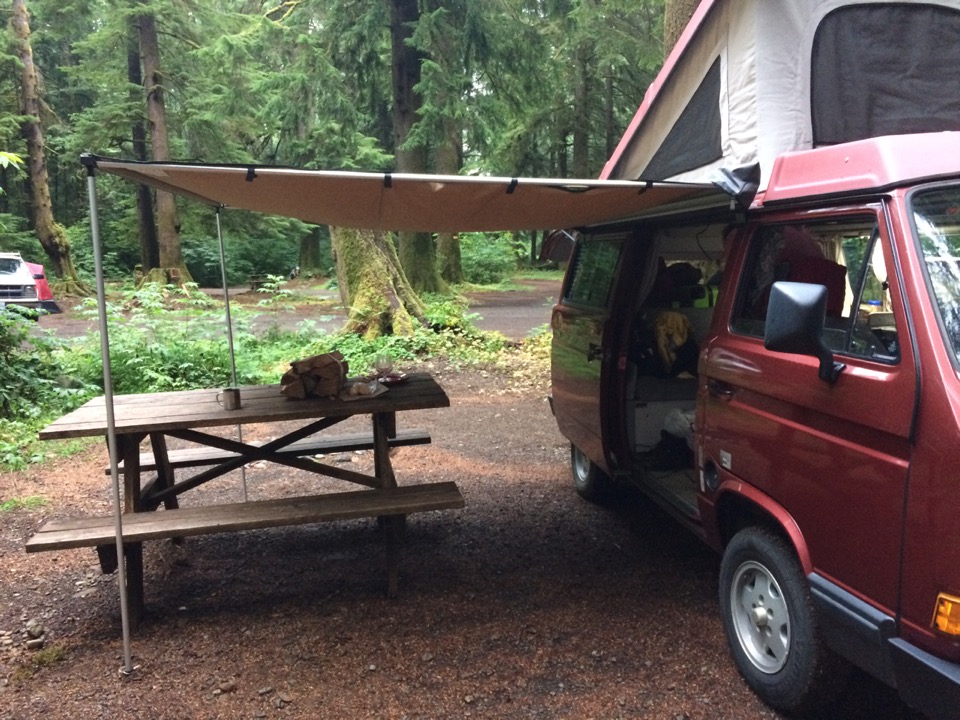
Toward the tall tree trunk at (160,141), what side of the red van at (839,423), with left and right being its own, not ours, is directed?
back

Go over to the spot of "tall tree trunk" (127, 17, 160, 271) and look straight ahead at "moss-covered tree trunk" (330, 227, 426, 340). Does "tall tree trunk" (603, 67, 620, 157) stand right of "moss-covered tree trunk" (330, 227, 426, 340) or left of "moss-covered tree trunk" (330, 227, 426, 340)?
left

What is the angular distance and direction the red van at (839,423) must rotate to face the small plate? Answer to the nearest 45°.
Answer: approximately 180°

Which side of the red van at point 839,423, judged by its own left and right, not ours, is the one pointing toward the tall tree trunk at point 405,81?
back

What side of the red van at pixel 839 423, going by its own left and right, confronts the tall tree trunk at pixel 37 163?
back

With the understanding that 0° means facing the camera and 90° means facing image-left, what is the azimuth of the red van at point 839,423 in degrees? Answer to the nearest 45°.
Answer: approximately 315°

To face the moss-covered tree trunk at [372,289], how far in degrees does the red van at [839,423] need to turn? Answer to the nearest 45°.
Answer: approximately 180°

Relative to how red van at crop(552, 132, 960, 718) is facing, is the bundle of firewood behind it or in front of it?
behind

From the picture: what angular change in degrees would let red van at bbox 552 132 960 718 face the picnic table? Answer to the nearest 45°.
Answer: approximately 135° to its right
